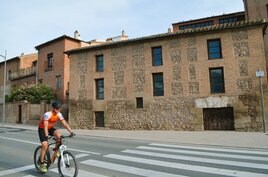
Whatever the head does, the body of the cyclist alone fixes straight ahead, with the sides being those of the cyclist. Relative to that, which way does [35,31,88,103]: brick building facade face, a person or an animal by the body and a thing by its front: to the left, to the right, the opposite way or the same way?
to the right

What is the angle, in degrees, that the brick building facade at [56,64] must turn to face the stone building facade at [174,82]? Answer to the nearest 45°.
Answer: approximately 90° to its left

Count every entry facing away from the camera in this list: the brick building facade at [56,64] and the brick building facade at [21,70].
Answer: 0

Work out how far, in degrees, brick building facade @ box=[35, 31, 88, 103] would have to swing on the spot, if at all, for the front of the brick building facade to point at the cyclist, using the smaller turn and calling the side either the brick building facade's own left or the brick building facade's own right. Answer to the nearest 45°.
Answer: approximately 45° to the brick building facade's own left

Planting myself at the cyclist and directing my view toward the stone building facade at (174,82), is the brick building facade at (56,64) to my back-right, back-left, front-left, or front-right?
front-left

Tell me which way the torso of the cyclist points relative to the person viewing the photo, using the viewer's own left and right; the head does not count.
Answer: facing the viewer and to the right of the viewer

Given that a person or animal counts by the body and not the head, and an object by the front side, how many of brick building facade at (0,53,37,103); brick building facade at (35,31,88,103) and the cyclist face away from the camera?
0

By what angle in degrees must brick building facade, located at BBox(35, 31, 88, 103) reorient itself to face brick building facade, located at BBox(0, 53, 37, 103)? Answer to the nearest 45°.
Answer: approximately 90° to its right

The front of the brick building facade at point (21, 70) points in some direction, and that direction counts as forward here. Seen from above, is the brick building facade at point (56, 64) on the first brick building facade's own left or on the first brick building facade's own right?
on the first brick building facade's own left

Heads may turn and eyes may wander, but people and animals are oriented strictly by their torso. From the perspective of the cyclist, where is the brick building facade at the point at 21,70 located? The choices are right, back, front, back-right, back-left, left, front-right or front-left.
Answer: back-left

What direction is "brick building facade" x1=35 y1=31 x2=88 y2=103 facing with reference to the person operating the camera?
facing the viewer and to the left of the viewer

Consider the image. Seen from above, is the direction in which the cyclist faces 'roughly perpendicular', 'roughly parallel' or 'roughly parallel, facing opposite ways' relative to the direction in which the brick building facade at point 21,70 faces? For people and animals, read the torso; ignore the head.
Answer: roughly perpendicular
